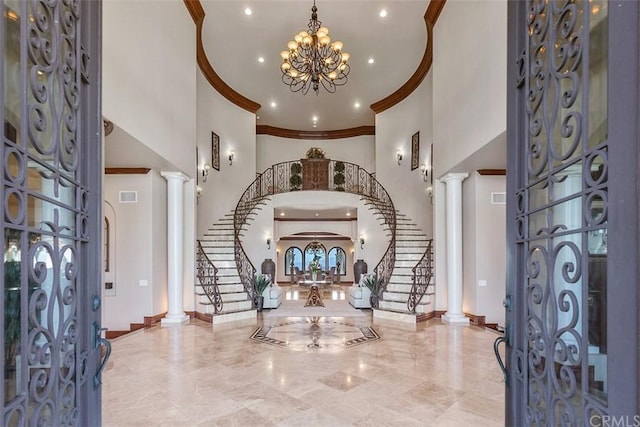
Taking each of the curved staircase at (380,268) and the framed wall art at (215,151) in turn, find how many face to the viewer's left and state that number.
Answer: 0

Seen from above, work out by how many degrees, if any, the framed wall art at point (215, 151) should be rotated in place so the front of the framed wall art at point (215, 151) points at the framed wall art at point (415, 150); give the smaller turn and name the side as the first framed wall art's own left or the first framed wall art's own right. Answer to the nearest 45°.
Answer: approximately 45° to the first framed wall art's own left

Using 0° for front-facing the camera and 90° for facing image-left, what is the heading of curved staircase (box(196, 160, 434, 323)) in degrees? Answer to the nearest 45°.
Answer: approximately 0°

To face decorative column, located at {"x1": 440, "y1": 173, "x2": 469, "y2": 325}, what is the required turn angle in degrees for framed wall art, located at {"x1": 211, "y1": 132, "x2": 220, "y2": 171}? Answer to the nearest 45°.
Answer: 0° — it already faces it

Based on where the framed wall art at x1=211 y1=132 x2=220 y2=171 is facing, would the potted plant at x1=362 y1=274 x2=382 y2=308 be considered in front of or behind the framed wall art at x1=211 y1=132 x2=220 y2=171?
in front

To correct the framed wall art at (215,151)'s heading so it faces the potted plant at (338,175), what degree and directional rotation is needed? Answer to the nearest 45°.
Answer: approximately 90° to its left

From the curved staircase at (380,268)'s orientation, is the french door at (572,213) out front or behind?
out front

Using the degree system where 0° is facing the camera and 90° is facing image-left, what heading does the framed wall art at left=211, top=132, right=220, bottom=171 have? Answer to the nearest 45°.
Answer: approximately 315°
